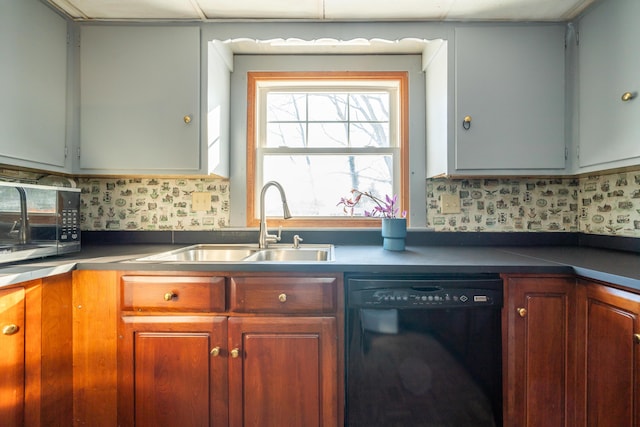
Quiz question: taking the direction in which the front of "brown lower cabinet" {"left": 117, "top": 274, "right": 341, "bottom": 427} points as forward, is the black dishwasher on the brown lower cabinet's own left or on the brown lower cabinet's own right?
on the brown lower cabinet's own left

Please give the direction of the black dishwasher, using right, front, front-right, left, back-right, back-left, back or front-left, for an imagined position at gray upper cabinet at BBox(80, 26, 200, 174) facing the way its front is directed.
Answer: front-left

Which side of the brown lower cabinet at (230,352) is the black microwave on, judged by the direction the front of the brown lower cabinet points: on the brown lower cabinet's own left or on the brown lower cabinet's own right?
on the brown lower cabinet's own right

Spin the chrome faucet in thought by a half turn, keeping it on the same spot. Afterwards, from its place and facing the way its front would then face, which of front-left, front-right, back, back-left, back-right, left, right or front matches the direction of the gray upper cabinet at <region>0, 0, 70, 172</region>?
front-left

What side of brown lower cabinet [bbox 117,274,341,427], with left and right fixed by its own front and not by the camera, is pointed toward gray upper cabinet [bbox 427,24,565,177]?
left
